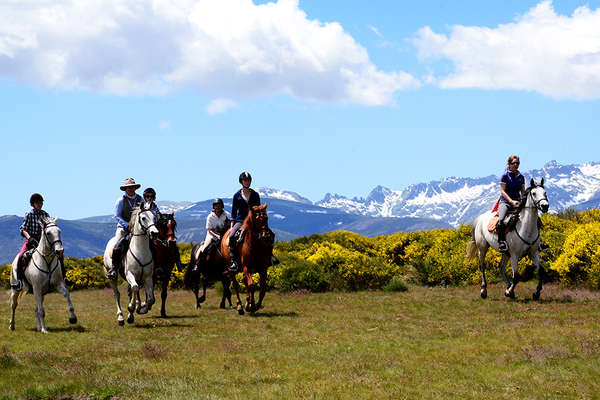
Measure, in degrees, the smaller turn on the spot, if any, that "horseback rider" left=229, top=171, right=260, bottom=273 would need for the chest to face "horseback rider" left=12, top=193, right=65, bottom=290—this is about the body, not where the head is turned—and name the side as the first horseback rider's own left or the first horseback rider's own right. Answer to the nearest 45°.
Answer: approximately 135° to the first horseback rider's own right

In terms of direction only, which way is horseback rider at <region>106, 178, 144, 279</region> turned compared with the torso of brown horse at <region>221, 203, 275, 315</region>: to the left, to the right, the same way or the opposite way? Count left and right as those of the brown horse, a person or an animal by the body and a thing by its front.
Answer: the same way

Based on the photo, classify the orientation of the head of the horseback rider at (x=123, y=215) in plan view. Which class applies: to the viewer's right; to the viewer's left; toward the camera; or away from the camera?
toward the camera

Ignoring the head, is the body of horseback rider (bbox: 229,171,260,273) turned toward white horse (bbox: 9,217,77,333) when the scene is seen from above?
no

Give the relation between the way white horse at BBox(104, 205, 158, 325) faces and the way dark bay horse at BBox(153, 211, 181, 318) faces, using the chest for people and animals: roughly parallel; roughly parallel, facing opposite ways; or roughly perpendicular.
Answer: roughly parallel

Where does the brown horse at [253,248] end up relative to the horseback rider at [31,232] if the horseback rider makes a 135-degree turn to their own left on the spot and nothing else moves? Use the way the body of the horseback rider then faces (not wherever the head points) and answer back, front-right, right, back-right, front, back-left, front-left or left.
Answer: right

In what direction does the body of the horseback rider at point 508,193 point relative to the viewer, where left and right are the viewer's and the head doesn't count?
facing the viewer and to the right of the viewer

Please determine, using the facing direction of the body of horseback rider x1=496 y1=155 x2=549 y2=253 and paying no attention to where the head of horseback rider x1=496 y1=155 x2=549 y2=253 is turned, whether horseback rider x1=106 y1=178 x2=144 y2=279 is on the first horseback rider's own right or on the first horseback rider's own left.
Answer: on the first horseback rider's own right

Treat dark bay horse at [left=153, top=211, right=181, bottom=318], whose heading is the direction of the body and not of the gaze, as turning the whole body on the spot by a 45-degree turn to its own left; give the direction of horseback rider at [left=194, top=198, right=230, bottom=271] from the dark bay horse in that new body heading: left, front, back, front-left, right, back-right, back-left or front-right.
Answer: front-left

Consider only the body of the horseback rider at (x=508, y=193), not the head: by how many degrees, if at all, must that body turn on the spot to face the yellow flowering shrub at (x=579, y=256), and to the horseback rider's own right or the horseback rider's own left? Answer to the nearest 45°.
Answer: approximately 90° to the horseback rider's own left

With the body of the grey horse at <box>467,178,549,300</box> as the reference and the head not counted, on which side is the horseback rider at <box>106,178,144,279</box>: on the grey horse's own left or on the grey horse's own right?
on the grey horse's own right

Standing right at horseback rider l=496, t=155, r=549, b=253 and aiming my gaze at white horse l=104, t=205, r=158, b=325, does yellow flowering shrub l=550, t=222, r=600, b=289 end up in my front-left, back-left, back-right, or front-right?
back-right

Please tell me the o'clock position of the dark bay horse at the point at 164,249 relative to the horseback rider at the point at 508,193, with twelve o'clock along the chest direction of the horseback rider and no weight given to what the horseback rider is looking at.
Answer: The dark bay horse is roughly at 4 o'clock from the horseback rider.

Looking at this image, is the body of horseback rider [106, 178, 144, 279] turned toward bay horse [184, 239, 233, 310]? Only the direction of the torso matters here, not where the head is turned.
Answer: no
